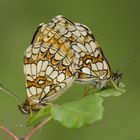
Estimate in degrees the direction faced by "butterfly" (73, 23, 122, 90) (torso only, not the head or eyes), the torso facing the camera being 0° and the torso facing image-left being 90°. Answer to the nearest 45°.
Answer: approximately 270°
